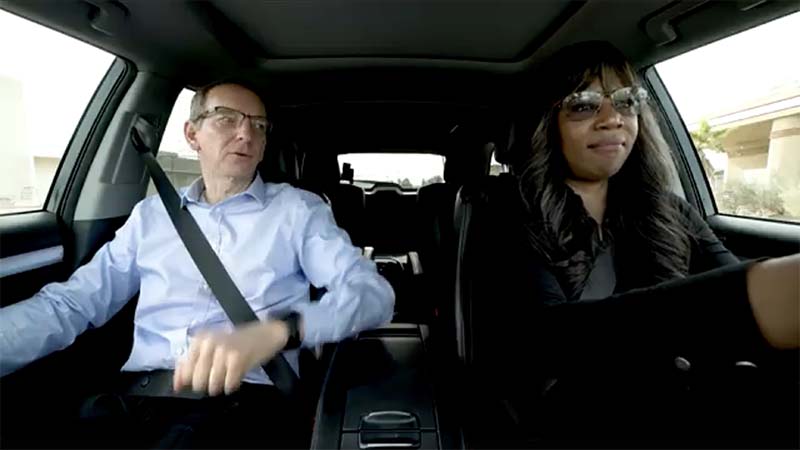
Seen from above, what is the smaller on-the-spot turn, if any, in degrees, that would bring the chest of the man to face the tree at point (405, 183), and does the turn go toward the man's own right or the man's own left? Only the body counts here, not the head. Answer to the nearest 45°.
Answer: approximately 135° to the man's own left

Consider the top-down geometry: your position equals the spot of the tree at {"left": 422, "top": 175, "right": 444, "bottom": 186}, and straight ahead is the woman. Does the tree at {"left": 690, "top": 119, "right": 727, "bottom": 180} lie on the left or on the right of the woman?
left

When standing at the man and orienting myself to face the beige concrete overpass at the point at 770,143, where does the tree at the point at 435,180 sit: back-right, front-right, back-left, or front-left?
front-left

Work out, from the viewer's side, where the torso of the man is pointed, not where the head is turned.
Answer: toward the camera

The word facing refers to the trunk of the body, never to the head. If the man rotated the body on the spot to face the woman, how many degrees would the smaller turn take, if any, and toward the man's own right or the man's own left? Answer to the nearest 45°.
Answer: approximately 45° to the man's own left

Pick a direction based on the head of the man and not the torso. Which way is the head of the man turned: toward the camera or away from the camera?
toward the camera

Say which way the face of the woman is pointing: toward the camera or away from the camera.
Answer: toward the camera

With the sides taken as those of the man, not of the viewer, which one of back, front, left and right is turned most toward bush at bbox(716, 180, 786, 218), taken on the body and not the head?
left

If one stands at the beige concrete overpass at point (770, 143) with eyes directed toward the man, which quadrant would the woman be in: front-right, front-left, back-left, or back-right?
front-left

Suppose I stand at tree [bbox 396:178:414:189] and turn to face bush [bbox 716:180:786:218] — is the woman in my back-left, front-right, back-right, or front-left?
front-right

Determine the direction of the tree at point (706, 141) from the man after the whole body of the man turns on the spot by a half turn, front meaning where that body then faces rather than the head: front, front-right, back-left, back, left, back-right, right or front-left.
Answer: right
